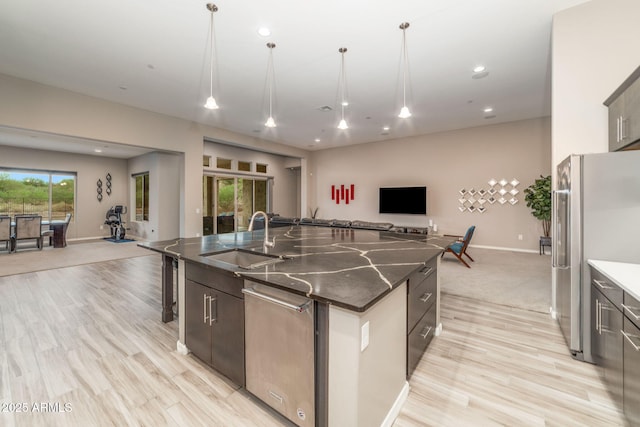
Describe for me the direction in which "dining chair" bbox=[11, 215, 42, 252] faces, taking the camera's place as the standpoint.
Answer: facing away from the viewer

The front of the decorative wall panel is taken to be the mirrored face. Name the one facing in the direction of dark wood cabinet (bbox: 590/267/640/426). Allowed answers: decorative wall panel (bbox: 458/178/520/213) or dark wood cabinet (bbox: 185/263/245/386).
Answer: the decorative wall panel

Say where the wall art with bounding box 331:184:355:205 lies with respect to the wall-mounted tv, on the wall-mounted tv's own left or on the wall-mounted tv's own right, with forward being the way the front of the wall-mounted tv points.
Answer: on the wall-mounted tv's own right

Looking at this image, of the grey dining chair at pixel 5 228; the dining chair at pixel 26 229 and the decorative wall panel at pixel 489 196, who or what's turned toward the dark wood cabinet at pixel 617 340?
the decorative wall panel

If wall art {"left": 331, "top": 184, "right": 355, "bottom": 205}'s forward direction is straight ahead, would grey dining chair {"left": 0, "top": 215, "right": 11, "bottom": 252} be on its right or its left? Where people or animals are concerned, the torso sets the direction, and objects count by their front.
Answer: on its right

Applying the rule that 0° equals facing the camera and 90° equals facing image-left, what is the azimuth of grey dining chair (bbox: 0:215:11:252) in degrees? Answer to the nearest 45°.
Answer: approximately 180°

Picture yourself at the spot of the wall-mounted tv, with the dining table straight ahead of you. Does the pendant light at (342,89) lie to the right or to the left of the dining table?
left

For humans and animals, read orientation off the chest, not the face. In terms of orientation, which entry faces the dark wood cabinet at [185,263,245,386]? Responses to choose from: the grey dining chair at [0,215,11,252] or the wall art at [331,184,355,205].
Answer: the wall art
